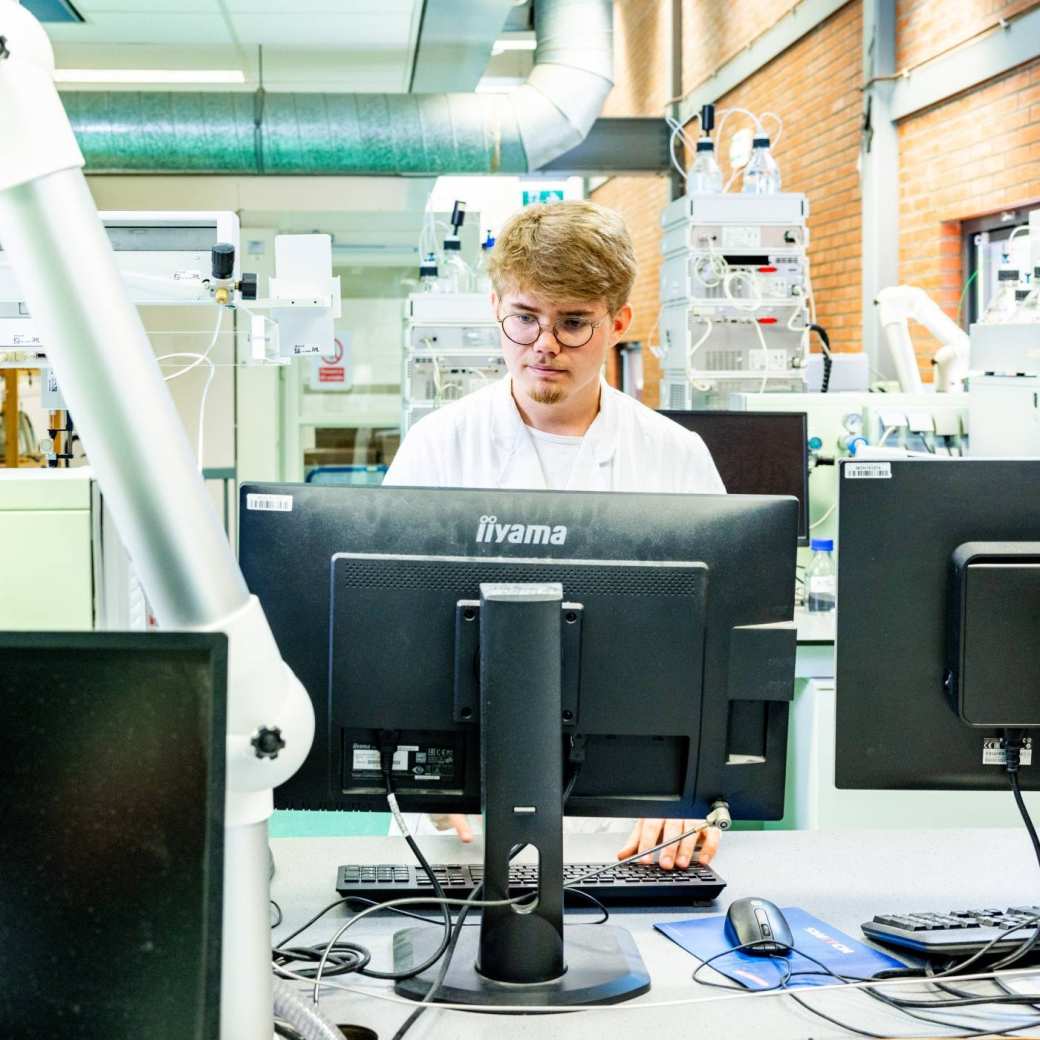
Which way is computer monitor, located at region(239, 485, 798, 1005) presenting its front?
away from the camera

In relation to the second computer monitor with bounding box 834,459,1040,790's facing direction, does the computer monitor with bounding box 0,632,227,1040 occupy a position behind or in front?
behind

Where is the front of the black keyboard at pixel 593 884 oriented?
away from the camera

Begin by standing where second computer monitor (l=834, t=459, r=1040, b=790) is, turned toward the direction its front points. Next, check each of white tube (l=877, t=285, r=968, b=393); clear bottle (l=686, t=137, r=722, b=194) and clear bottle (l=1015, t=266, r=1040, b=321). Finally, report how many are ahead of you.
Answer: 3

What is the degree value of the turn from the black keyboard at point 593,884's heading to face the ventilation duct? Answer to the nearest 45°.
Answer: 0° — it already faces it

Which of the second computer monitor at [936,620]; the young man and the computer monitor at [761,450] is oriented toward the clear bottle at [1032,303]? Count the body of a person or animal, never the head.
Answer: the second computer monitor
